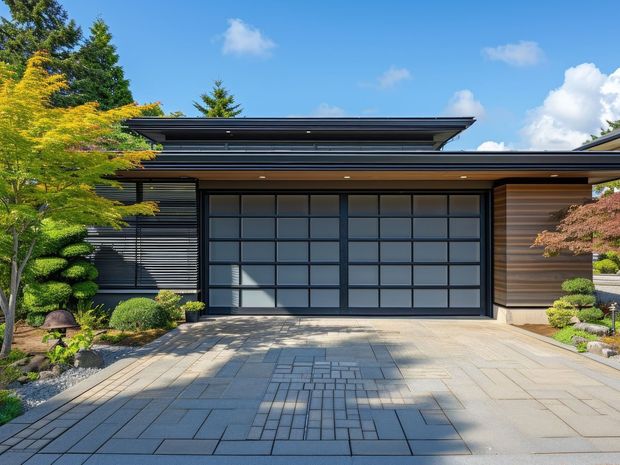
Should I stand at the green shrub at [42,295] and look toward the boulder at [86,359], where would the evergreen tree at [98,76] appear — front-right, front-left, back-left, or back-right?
back-left

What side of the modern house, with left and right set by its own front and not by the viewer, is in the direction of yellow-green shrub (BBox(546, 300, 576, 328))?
left

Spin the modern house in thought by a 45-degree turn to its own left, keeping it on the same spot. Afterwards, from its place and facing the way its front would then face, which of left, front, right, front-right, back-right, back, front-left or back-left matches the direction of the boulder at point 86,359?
right

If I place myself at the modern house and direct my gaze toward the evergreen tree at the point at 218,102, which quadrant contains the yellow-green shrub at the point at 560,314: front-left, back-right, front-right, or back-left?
back-right

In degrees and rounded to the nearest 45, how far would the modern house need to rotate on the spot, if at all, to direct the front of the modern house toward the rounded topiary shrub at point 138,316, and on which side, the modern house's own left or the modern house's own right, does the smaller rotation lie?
approximately 45° to the modern house's own right

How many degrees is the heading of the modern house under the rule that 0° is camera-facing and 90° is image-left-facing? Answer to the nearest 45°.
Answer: approximately 0°

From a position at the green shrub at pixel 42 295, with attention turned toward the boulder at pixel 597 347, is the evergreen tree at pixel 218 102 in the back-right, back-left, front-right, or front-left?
back-left

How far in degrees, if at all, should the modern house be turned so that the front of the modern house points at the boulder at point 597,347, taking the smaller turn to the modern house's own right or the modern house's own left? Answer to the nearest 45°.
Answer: approximately 45° to the modern house's own left

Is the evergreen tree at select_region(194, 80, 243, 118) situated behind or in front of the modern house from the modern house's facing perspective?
behind

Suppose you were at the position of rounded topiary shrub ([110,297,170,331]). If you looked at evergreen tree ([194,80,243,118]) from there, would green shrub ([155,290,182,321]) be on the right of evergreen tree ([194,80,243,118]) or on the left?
right

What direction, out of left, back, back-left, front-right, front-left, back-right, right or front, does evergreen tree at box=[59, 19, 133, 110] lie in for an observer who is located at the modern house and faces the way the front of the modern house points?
back-right
